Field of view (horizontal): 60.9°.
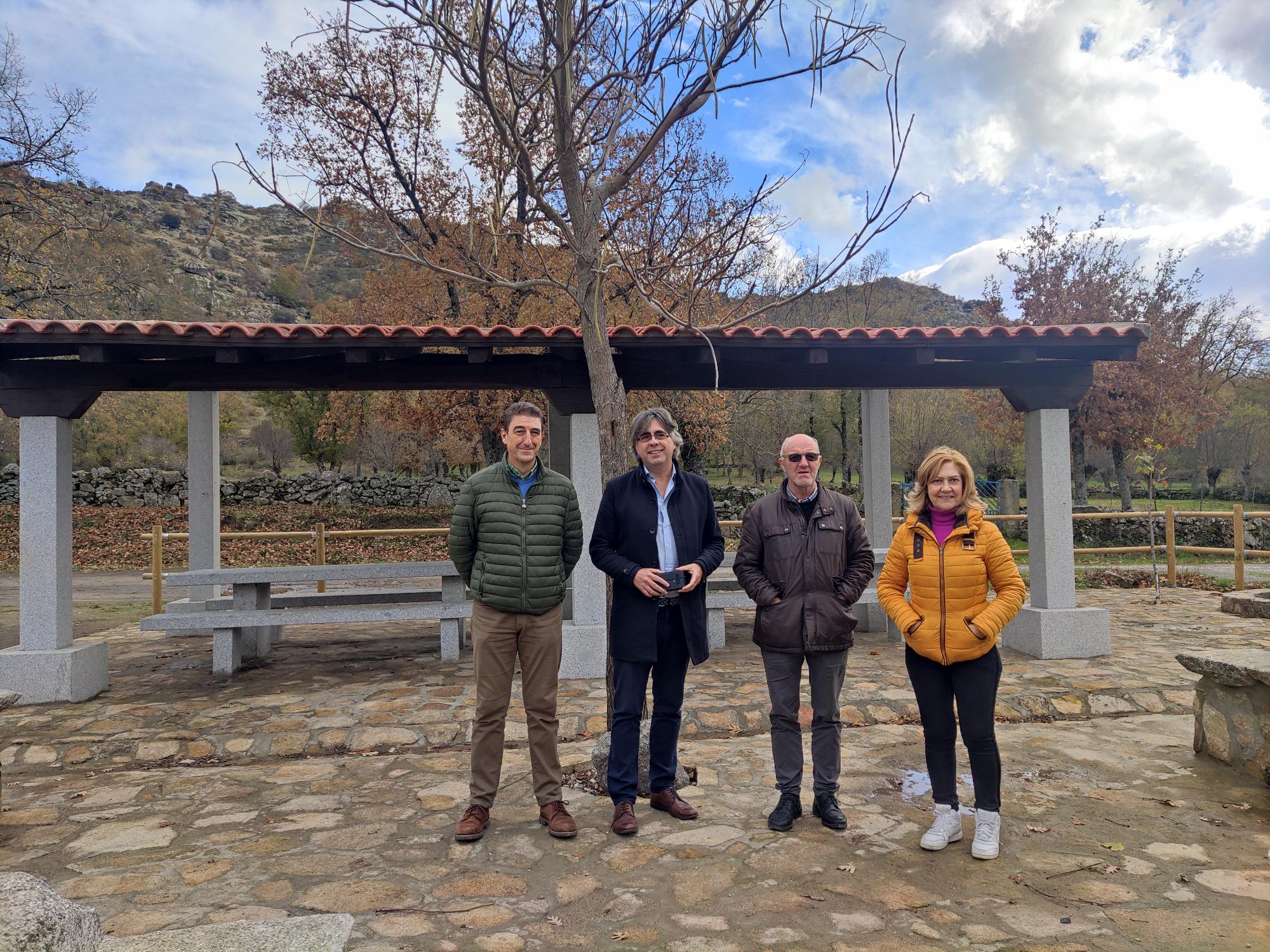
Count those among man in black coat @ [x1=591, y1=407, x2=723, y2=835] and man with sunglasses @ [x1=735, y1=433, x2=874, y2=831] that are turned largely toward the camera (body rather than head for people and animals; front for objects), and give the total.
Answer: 2

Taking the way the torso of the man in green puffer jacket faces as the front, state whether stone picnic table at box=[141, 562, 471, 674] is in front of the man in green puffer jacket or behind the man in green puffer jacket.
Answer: behind

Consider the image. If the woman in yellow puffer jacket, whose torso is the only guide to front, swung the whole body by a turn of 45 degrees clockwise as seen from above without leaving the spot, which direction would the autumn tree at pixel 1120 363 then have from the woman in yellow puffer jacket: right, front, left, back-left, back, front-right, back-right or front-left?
back-right

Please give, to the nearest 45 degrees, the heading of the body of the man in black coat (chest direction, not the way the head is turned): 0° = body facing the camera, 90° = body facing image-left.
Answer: approximately 0°

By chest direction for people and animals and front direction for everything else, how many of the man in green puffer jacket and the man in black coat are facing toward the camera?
2

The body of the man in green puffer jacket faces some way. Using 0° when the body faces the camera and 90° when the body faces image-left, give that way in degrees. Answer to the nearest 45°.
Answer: approximately 0°

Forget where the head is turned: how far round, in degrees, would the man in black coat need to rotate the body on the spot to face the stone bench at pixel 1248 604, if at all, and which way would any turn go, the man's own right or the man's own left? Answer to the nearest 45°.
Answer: approximately 135° to the man's own left

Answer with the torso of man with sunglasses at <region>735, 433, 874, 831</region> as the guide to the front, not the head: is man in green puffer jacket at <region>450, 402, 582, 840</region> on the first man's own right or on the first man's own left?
on the first man's own right
